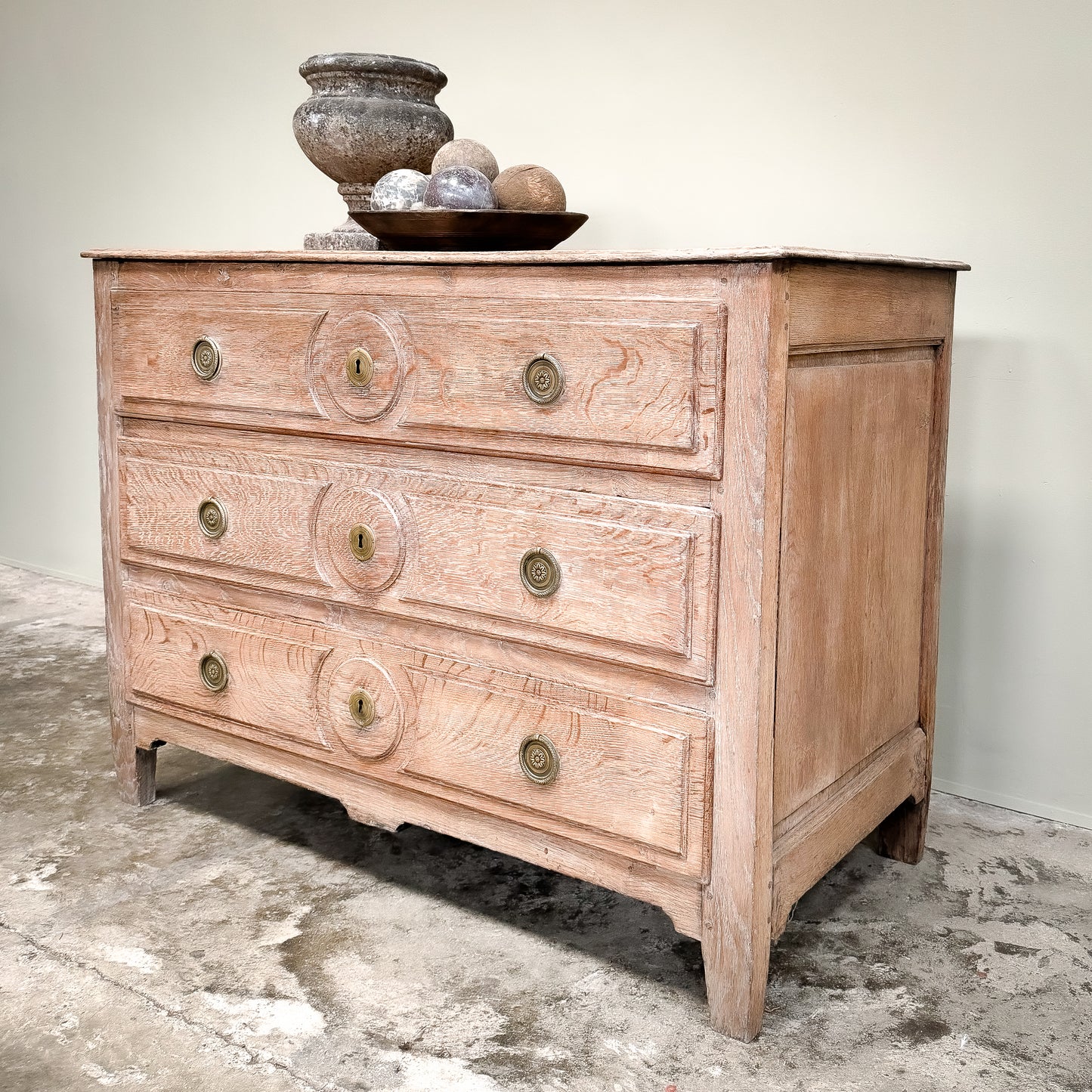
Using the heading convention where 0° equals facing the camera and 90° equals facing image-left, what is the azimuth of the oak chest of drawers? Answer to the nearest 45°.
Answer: approximately 45°
